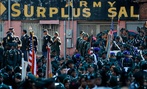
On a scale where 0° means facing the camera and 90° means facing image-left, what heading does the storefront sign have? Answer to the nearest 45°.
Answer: approximately 0°

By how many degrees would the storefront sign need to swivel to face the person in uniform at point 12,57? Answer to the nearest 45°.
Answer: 0° — it already faces them
